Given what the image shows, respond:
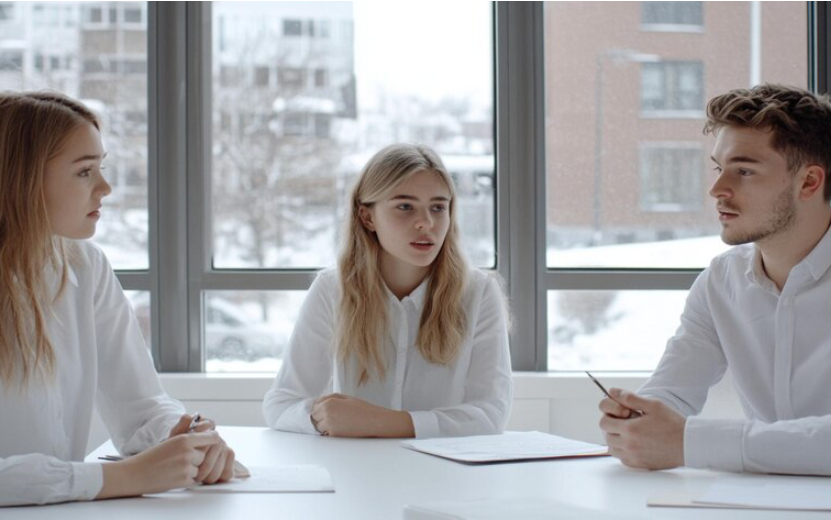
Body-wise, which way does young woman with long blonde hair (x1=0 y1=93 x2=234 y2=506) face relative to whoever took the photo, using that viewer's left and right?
facing the viewer and to the right of the viewer

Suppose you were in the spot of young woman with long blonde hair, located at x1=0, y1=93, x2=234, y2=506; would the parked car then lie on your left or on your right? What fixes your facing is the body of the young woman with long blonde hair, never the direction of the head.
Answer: on your left

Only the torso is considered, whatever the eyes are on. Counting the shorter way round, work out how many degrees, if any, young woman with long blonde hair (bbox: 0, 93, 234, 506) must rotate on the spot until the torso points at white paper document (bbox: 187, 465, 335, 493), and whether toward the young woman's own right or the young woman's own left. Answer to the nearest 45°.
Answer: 0° — they already face it

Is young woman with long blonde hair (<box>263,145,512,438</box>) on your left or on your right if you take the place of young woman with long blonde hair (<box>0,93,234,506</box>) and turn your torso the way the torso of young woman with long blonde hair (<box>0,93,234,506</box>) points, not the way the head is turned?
on your left

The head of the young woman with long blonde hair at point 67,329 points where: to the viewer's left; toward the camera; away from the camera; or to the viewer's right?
to the viewer's right

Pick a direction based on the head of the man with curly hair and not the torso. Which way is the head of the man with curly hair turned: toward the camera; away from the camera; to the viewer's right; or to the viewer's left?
to the viewer's left

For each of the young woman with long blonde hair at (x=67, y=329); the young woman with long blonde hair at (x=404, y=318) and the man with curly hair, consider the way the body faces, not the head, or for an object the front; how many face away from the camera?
0

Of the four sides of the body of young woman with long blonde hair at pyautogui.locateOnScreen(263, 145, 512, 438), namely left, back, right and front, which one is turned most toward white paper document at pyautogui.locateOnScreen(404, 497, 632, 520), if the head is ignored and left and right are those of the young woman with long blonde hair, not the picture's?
front

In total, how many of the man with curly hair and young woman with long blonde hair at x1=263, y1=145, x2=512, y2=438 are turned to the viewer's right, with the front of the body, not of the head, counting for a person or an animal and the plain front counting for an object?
0

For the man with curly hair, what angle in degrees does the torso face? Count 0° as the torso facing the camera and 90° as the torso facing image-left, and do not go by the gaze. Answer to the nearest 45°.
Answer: approximately 45°

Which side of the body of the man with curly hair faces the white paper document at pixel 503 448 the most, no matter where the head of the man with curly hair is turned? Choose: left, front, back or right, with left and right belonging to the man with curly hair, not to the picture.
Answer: front

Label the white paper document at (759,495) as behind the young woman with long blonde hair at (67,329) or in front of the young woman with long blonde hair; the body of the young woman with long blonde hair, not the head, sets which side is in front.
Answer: in front

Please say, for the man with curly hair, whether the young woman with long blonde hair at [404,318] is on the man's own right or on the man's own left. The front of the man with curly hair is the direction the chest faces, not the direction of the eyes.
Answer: on the man's own right

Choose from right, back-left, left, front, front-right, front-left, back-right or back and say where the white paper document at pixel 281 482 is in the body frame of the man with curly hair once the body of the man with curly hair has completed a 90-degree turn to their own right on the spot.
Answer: left

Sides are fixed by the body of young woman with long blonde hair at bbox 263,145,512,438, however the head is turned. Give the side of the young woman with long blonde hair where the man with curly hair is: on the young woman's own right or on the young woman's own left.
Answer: on the young woman's own left

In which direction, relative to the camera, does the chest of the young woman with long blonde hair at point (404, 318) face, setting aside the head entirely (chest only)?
toward the camera
